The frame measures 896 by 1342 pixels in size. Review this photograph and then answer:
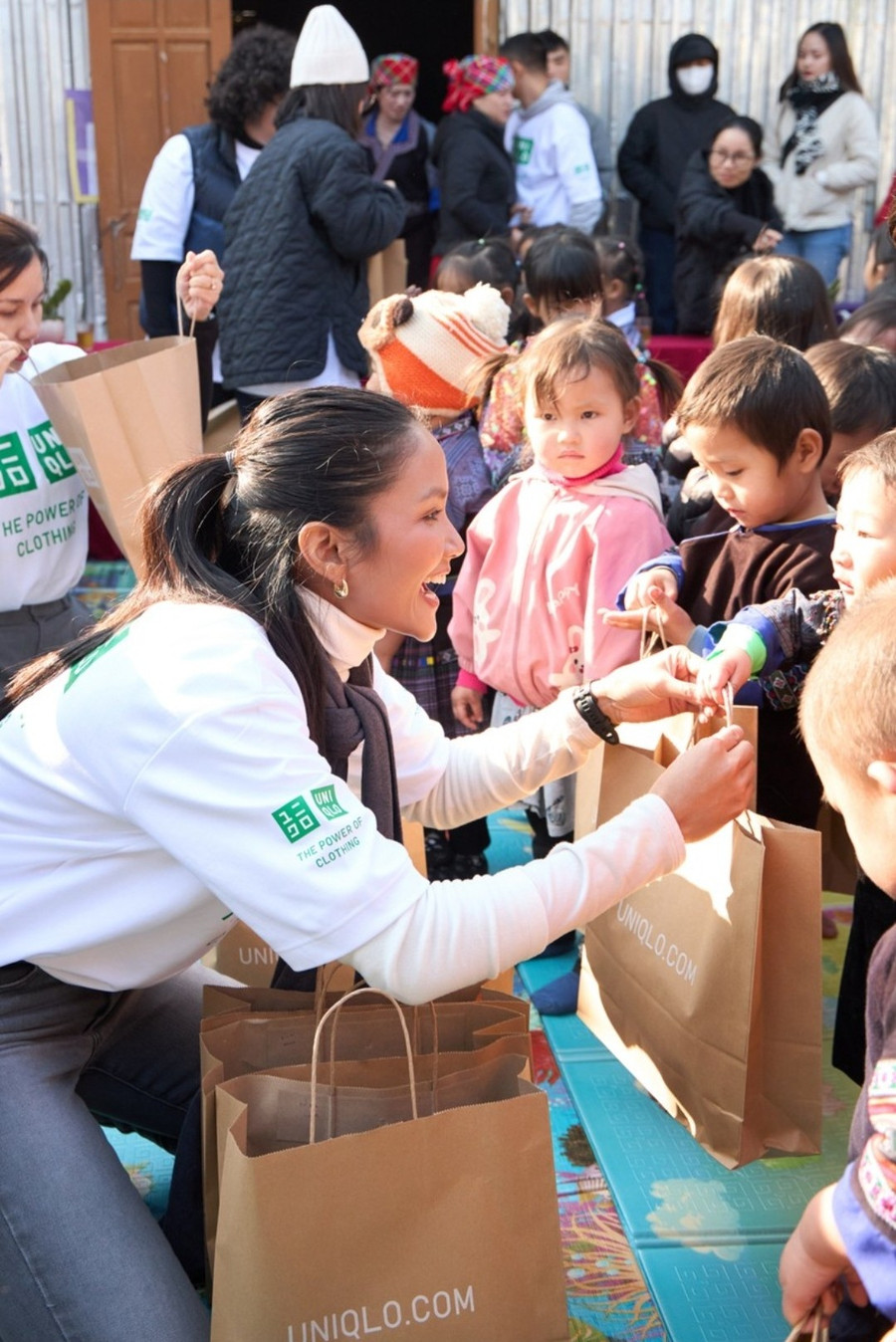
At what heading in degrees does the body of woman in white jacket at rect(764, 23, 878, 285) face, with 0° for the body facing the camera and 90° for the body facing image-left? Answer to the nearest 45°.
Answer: approximately 45°

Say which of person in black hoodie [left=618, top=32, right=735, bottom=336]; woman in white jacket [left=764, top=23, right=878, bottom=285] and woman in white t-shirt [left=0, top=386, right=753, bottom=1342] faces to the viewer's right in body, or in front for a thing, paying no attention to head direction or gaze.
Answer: woman in white t-shirt [left=0, top=386, right=753, bottom=1342]

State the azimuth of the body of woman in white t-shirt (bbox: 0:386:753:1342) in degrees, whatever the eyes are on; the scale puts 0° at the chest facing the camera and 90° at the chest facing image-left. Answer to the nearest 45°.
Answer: approximately 270°

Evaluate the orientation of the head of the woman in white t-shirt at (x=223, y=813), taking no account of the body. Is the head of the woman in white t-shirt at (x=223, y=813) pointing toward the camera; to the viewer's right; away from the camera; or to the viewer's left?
to the viewer's right

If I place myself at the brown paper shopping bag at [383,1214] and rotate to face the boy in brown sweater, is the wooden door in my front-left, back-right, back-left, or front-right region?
front-left

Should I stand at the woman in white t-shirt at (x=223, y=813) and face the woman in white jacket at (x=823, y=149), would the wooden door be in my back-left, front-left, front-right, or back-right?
front-left

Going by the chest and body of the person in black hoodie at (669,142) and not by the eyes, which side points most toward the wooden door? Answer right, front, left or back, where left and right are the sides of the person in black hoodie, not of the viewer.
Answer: right

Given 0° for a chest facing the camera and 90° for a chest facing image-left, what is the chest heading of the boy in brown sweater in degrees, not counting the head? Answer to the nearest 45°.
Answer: approximately 45°

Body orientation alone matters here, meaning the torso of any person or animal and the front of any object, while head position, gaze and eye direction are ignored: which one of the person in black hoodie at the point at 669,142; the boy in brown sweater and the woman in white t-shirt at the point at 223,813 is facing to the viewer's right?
the woman in white t-shirt

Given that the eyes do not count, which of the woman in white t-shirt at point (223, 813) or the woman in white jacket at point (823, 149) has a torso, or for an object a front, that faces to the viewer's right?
the woman in white t-shirt at point (223, 813)
